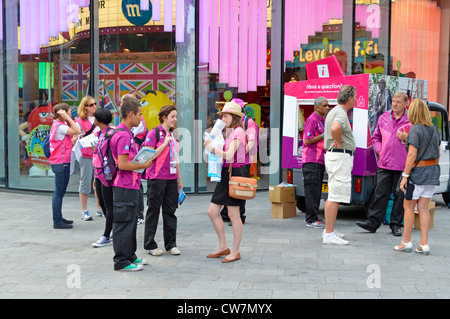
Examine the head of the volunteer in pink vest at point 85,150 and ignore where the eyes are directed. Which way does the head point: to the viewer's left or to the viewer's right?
to the viewer's right

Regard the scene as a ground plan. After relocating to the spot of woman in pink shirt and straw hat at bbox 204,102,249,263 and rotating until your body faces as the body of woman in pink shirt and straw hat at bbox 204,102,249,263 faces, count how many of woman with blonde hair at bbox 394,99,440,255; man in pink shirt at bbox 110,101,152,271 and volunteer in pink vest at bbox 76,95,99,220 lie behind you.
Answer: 1

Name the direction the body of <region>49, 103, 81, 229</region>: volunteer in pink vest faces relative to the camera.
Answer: to the viewer's right

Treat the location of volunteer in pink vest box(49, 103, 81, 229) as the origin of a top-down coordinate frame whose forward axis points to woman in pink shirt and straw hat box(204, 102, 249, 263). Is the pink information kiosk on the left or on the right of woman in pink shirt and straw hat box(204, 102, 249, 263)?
left

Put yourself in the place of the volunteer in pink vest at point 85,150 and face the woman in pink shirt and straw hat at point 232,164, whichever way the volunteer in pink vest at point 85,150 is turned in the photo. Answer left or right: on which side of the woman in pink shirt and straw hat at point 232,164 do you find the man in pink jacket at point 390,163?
left

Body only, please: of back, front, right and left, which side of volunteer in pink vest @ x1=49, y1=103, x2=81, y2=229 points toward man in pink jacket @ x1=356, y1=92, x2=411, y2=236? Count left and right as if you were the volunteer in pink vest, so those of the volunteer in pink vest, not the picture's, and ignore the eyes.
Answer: front

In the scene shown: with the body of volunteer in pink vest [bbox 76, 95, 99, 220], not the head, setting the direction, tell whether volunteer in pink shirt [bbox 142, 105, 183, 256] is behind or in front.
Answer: in front

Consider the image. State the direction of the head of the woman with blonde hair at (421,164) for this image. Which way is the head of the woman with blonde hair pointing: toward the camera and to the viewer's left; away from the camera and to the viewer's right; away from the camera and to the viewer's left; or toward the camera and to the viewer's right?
away from the camera and to the viewer's left

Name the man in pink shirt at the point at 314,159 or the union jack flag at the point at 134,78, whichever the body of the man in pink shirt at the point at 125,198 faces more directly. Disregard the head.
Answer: the man in pink shirt

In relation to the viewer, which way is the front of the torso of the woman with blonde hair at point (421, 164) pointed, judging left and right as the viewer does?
facing away from the viewer and to the left of the viewer

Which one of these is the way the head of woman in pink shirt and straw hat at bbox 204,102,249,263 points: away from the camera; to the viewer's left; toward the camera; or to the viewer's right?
to the viewer's left

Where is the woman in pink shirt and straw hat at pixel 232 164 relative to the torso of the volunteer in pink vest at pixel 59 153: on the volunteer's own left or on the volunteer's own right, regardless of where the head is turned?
on the volunteer's own right

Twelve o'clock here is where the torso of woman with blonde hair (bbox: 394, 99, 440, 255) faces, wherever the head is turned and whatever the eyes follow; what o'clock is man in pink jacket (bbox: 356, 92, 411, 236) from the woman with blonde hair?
The man in pink jacket is roughly at 1 o'clock from the woman with blonde hair.

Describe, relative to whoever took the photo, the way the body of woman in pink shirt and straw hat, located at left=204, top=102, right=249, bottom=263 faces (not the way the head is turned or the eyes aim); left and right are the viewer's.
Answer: facing to the left of the viewer

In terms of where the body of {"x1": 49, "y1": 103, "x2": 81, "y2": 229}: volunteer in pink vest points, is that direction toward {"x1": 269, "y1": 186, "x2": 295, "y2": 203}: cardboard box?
yes

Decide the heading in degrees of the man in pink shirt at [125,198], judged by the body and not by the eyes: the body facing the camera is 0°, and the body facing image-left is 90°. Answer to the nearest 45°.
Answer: approximately 270°

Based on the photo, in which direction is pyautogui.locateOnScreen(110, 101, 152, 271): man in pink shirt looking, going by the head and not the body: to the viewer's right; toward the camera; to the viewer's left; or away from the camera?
to the viewer's right

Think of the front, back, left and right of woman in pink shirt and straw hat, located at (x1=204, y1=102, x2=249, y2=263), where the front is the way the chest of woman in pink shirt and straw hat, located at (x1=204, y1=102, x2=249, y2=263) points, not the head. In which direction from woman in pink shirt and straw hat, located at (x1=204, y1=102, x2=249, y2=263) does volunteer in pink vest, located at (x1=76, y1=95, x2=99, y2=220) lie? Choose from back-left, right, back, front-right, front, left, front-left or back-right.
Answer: front-right
